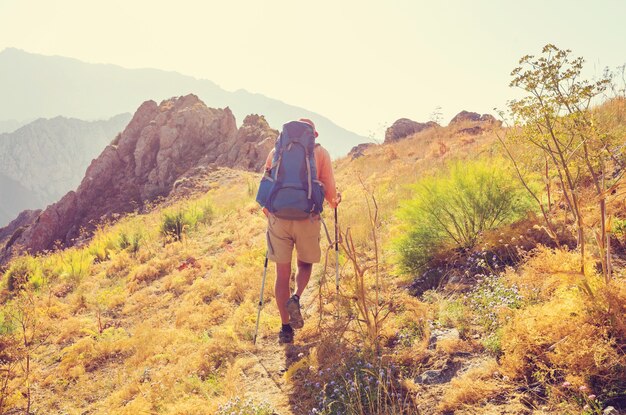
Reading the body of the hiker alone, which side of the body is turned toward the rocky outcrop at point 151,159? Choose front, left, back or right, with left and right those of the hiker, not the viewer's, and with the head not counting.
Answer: front

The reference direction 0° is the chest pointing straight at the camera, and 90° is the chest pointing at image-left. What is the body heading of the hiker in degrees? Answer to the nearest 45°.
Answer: approximately 180°

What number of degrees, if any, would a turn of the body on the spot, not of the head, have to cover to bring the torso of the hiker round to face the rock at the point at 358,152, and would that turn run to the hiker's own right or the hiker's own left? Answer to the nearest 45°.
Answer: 0° — they already face it

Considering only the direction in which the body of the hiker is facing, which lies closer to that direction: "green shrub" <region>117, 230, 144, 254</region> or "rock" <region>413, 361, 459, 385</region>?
the green shrub

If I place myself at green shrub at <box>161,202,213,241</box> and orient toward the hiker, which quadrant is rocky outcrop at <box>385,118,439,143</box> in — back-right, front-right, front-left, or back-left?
back-left

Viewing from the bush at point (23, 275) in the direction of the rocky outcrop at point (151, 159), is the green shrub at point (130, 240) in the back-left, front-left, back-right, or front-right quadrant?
front-right

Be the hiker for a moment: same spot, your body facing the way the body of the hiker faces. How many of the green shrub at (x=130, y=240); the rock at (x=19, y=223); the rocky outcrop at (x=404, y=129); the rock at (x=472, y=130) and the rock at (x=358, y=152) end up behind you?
0

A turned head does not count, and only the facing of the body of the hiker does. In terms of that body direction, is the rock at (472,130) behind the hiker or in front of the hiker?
in front

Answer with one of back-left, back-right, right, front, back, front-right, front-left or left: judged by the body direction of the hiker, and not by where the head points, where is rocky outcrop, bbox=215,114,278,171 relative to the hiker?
front

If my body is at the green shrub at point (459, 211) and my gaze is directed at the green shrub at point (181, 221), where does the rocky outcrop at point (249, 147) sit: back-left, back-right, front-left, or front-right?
front-right

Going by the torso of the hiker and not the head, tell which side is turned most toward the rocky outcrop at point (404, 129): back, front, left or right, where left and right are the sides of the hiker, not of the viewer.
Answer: front

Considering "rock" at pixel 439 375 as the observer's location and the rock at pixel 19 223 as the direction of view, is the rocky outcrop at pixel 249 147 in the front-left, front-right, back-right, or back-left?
front-right

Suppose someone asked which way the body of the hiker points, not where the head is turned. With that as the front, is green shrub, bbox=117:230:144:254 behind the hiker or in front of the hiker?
in front
